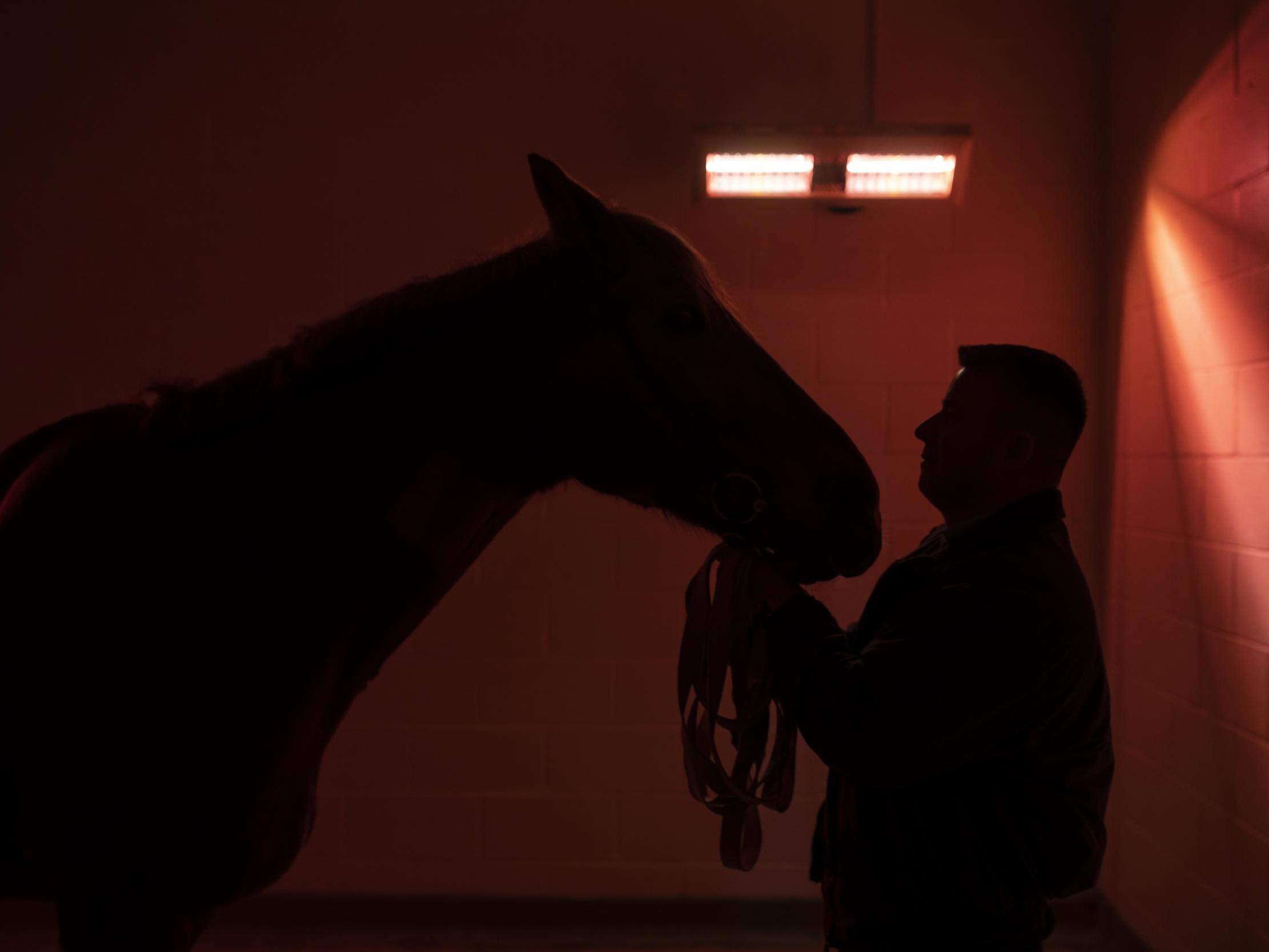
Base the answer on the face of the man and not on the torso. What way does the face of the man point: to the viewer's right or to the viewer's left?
to the viewer's left

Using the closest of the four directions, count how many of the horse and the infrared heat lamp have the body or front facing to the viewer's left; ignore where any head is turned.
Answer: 0

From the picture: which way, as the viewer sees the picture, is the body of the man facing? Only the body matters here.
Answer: to the viewer's left

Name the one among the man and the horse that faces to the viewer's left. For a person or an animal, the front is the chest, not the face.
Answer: the man

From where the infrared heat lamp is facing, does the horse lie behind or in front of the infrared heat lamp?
in front

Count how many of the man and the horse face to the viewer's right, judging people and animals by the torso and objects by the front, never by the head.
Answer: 1

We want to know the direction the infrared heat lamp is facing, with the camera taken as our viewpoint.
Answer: facing the viewer

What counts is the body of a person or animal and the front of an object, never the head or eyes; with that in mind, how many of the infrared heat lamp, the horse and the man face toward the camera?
1

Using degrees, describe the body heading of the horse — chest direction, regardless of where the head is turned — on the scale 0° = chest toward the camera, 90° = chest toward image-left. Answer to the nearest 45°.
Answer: approximately 270°
